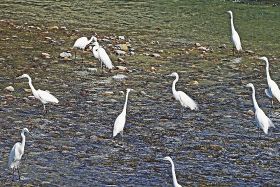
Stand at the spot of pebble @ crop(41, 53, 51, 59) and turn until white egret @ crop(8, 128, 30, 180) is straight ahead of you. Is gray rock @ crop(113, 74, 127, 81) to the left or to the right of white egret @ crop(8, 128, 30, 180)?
left

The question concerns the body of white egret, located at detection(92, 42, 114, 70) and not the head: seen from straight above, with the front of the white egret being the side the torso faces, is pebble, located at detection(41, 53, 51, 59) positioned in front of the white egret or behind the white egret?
in front

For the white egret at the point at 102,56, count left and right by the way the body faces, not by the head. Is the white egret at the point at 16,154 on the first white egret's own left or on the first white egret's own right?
on the first white egret's own left

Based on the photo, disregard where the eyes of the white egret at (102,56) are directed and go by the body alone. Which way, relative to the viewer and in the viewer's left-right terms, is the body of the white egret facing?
facing to the left of the viewer

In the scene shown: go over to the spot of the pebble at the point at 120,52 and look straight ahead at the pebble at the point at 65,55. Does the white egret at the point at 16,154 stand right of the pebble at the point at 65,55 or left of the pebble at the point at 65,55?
left

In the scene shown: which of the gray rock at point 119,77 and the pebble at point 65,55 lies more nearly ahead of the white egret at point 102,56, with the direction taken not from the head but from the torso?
the pebble
